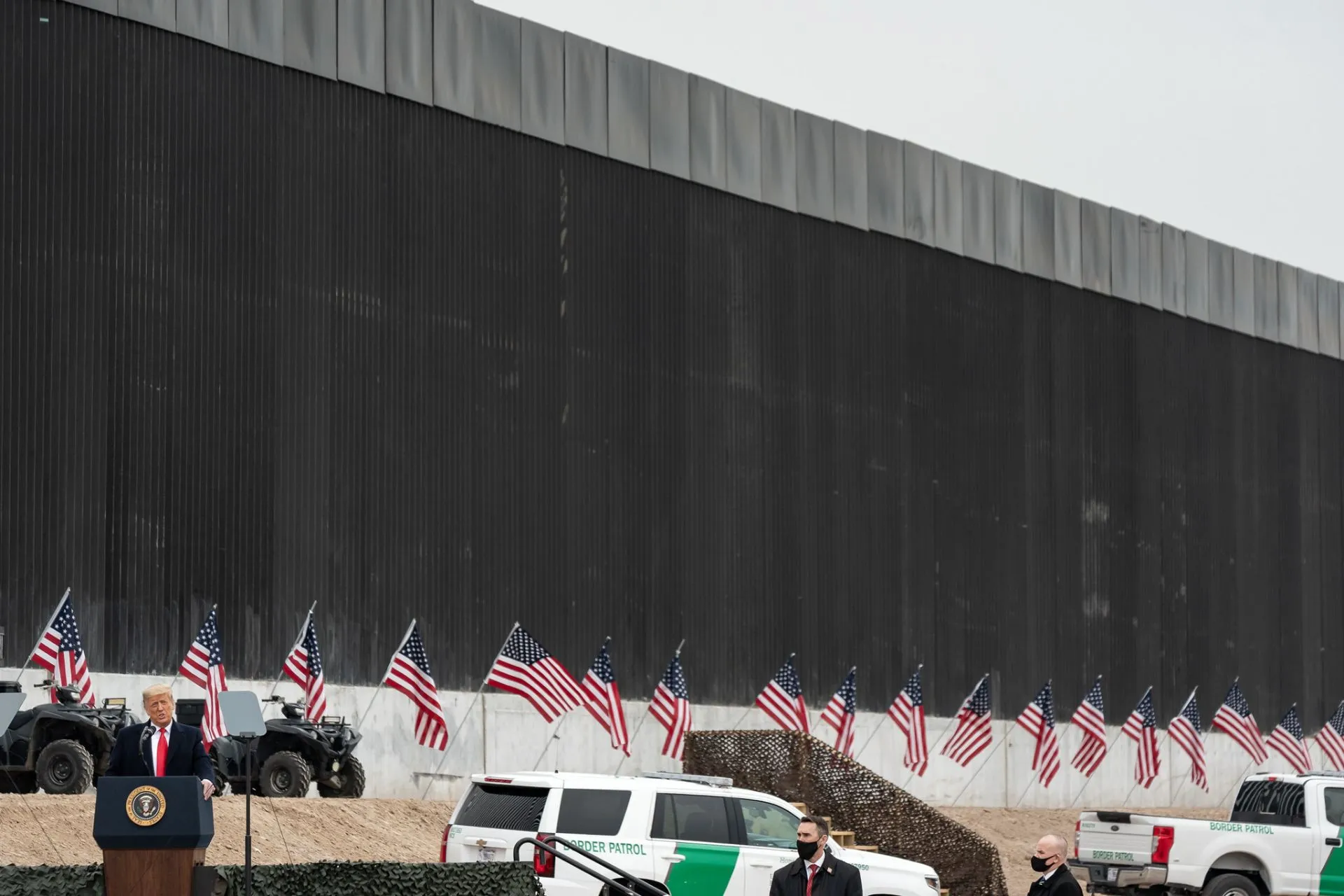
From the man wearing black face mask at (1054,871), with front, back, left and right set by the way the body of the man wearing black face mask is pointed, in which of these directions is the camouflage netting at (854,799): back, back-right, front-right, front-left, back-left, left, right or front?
back-right

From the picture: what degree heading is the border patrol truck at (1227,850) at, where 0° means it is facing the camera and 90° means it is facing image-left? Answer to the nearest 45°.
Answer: approximately 225°

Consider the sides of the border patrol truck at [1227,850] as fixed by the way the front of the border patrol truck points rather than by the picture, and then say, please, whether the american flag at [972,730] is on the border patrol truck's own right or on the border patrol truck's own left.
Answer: on the border patrol truck's own left

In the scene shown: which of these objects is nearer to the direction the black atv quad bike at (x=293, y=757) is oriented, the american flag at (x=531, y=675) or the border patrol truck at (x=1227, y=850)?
the border patrol truck

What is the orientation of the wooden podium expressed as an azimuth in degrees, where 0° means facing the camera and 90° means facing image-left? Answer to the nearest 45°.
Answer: approximately 0°

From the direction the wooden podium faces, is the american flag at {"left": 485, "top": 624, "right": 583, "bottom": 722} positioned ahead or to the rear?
to the rear

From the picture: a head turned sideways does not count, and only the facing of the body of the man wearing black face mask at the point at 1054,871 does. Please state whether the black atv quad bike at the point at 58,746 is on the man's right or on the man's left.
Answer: on the man's right

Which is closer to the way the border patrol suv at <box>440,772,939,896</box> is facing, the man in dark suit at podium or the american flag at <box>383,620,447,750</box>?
the american flag

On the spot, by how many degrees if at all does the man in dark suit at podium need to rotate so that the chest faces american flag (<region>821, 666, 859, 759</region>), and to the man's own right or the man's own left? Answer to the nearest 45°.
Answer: approximately 135° to the man's own left
